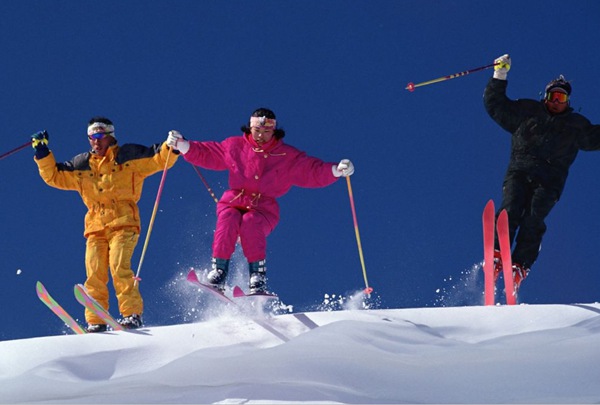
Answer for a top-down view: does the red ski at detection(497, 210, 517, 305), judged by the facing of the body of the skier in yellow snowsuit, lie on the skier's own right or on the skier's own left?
on the skier's own left

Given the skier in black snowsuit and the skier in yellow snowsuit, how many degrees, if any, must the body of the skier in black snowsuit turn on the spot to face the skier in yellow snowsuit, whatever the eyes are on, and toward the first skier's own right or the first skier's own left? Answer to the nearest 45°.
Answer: approximately 90° to the first skier's own right

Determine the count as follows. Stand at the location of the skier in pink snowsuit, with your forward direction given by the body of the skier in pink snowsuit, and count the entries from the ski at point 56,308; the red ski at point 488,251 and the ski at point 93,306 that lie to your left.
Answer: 1

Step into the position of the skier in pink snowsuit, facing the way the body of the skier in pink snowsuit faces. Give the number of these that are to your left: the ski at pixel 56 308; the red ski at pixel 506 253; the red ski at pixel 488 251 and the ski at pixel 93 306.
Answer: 2

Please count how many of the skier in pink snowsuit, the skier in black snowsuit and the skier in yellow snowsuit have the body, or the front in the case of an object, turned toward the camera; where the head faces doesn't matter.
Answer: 3

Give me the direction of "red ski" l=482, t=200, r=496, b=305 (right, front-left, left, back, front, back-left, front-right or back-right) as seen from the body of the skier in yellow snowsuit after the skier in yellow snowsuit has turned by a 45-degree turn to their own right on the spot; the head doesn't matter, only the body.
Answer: back-left

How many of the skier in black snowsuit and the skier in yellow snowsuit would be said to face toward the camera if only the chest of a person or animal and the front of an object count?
2

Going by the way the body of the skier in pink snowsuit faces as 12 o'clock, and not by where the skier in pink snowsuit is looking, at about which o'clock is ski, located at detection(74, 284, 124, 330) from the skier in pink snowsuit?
The ski is roughly at 4 o'clock from the skier in pink snowsuit.

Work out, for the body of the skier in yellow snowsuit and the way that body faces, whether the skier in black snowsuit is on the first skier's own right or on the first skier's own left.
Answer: on the first skier's own left

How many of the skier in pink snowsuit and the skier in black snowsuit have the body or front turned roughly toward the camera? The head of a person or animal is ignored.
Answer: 2

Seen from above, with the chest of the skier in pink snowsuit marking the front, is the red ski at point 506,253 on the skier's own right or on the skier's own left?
on the skier's own left

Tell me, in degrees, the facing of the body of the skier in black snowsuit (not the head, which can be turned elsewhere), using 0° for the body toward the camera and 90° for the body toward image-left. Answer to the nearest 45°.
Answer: approximately 0°

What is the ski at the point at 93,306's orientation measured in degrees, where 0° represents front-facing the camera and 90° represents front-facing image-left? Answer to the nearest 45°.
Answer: approximately 45°
